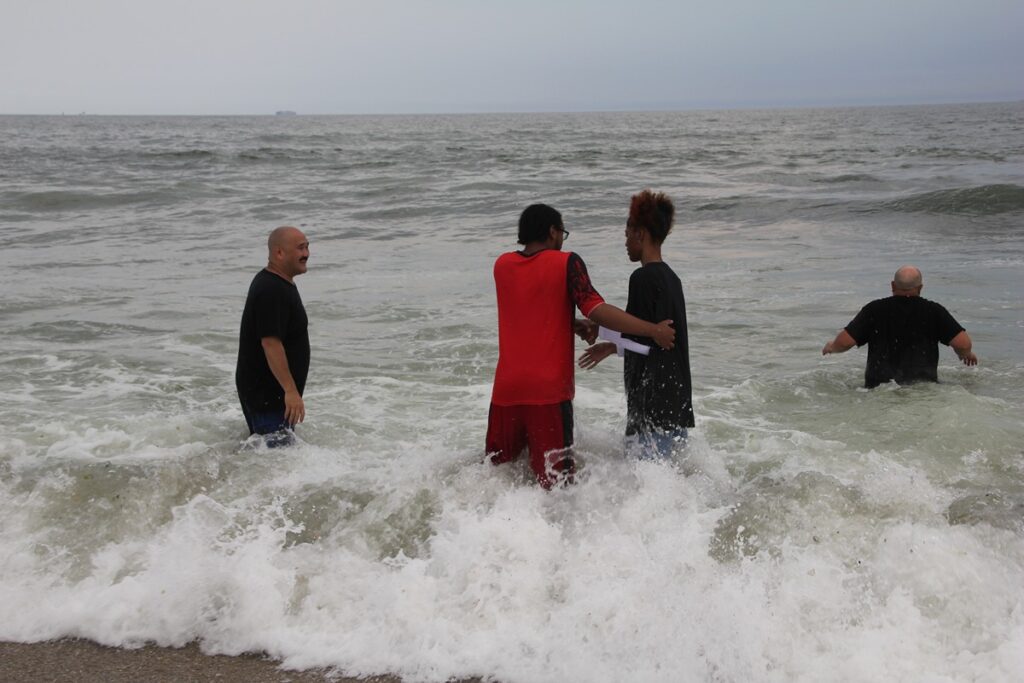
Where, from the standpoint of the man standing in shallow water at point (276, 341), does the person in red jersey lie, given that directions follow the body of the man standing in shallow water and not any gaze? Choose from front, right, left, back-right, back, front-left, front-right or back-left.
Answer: front-right

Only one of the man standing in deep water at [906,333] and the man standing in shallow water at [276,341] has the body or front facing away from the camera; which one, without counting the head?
the man standing in deep water at [906,333]

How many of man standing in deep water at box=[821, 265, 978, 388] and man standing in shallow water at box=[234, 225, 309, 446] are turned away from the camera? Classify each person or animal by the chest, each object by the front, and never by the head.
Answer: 1

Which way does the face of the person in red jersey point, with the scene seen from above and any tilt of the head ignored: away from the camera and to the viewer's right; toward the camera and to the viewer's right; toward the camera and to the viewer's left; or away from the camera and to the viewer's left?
away from the camera and to the viewer's right

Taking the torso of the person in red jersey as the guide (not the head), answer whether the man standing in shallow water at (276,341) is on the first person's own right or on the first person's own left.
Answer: on the first person's own left

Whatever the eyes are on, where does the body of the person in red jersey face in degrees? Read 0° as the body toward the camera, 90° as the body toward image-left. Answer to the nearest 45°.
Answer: approximately 225°

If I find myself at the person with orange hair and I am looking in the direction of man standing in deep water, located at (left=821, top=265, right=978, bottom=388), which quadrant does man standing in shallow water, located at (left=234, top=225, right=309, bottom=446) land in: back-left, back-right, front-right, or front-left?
back-left

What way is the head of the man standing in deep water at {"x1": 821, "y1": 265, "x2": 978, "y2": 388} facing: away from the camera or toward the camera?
away from the camera

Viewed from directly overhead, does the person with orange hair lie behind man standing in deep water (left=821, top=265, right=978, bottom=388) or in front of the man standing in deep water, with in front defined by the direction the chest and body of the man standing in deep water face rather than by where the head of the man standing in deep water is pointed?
behind

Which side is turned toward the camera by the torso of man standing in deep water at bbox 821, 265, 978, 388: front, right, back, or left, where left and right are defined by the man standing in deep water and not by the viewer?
back

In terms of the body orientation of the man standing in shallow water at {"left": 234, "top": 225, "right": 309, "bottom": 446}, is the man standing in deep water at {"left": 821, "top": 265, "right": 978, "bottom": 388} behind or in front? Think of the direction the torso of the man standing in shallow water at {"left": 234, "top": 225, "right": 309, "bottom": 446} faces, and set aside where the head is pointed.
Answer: in front

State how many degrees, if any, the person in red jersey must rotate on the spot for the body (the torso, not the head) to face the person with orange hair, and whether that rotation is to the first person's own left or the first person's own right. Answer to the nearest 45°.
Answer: approximately 45° to the first person's own right

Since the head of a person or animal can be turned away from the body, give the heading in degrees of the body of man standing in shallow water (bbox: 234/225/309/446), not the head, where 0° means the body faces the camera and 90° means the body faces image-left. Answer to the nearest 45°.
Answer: approximately 270°

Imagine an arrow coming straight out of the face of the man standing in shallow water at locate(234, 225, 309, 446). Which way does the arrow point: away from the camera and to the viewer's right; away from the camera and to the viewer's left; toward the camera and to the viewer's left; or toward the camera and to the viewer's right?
toward the camera and to the viewer's right
